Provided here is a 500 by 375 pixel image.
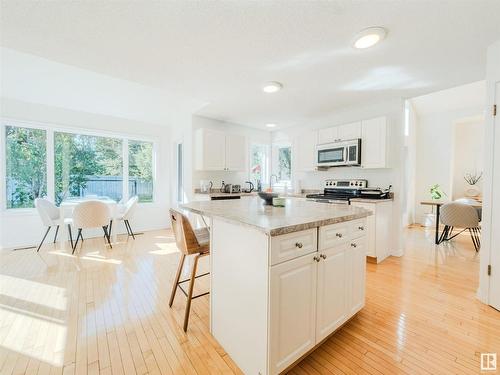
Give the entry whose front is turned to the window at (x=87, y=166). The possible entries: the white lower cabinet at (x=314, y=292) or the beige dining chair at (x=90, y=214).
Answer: the beige dining chair

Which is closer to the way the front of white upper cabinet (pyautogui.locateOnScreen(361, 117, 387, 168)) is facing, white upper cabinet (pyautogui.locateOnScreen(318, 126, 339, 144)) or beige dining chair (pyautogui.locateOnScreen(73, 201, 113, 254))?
the beige dining chair

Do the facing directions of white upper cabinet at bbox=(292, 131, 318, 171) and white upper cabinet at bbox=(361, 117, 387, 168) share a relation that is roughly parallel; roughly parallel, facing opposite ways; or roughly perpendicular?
roughly parallel

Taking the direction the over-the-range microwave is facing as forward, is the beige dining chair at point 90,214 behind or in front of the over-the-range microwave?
in front

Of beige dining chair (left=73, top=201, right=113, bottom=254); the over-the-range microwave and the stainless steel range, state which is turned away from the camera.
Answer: the beige dining chair

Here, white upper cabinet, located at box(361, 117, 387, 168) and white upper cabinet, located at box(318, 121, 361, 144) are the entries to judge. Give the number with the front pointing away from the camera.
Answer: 0

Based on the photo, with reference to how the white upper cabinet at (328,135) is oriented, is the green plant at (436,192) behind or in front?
behind

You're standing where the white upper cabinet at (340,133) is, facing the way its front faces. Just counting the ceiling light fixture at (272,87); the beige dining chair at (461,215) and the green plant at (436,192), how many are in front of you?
1

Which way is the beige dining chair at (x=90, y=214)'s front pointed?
away from the camera

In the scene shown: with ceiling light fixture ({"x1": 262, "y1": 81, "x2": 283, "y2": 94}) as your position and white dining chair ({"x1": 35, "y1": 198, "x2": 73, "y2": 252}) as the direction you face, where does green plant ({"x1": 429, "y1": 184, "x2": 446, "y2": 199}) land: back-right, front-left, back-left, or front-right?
back-right

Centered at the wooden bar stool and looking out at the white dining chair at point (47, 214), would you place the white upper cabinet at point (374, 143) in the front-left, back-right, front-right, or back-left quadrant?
back-right

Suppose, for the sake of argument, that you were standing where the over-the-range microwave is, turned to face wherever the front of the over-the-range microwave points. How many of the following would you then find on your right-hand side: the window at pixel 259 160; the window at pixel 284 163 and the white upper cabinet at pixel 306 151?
3

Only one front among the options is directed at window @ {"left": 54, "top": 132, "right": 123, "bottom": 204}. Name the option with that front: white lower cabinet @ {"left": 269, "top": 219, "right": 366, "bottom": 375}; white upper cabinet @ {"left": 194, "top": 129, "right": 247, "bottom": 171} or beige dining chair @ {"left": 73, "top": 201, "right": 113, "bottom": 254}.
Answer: the beige dining chair

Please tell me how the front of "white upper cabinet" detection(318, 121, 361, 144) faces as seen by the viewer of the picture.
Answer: facing the viewer and to the left of the viewer

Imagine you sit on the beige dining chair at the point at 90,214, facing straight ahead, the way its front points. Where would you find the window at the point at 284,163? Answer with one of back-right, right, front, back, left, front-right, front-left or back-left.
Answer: right

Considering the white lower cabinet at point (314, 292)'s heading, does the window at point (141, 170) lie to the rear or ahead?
to the rear
